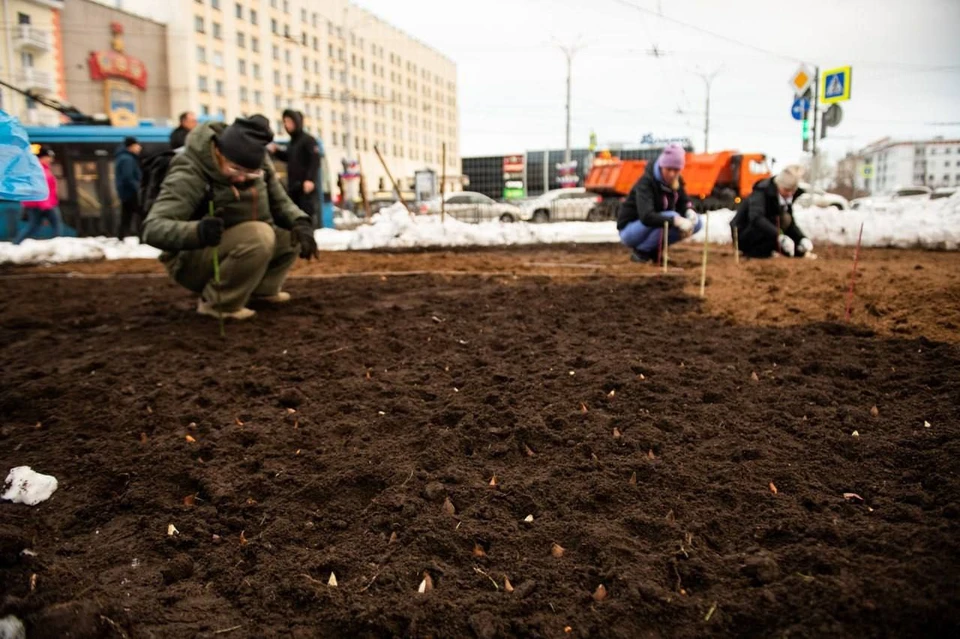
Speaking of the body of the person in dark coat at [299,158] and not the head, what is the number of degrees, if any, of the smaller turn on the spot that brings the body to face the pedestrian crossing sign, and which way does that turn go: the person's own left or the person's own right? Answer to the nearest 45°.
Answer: approximately 135° to the person's own left

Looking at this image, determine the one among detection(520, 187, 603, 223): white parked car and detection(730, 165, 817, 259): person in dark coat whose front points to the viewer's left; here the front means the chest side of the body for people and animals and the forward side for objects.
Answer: the white parked car

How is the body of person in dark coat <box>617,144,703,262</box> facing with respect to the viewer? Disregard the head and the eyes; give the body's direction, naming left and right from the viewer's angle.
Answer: facing the viewer and to the right of the viewer

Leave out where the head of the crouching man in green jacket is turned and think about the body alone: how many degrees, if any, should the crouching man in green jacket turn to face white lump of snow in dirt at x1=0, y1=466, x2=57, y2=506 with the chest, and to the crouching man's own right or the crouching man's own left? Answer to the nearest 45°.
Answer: approximately 45° to the crouching man's own right

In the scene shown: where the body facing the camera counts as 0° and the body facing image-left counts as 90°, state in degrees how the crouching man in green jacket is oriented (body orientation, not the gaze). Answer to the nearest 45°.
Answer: approximately 315°

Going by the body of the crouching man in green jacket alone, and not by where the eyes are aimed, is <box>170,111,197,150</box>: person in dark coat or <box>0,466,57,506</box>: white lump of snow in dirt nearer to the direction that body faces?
the white lump of snow in dirt

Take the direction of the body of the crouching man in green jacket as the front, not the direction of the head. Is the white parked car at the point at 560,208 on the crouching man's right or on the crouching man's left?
on the crouching man's left

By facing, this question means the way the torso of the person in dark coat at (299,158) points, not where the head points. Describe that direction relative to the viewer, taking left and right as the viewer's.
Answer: facing the viewer and to the left of the viewer

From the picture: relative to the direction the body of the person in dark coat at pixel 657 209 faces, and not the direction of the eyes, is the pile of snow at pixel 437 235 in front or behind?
behind

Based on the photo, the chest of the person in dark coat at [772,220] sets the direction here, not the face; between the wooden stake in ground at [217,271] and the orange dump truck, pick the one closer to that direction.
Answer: the wooden stake in ground

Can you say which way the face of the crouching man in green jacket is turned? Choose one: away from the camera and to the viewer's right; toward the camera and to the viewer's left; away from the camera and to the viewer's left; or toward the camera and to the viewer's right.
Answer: toward the camera and to the viewer's right

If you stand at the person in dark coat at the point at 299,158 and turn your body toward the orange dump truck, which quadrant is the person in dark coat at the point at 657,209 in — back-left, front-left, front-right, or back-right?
front-right

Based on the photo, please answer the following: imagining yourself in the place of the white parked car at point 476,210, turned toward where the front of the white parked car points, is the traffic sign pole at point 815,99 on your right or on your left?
on your right

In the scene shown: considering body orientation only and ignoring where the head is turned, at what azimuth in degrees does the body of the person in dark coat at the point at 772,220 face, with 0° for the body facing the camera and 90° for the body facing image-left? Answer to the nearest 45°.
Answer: approximately 315°
